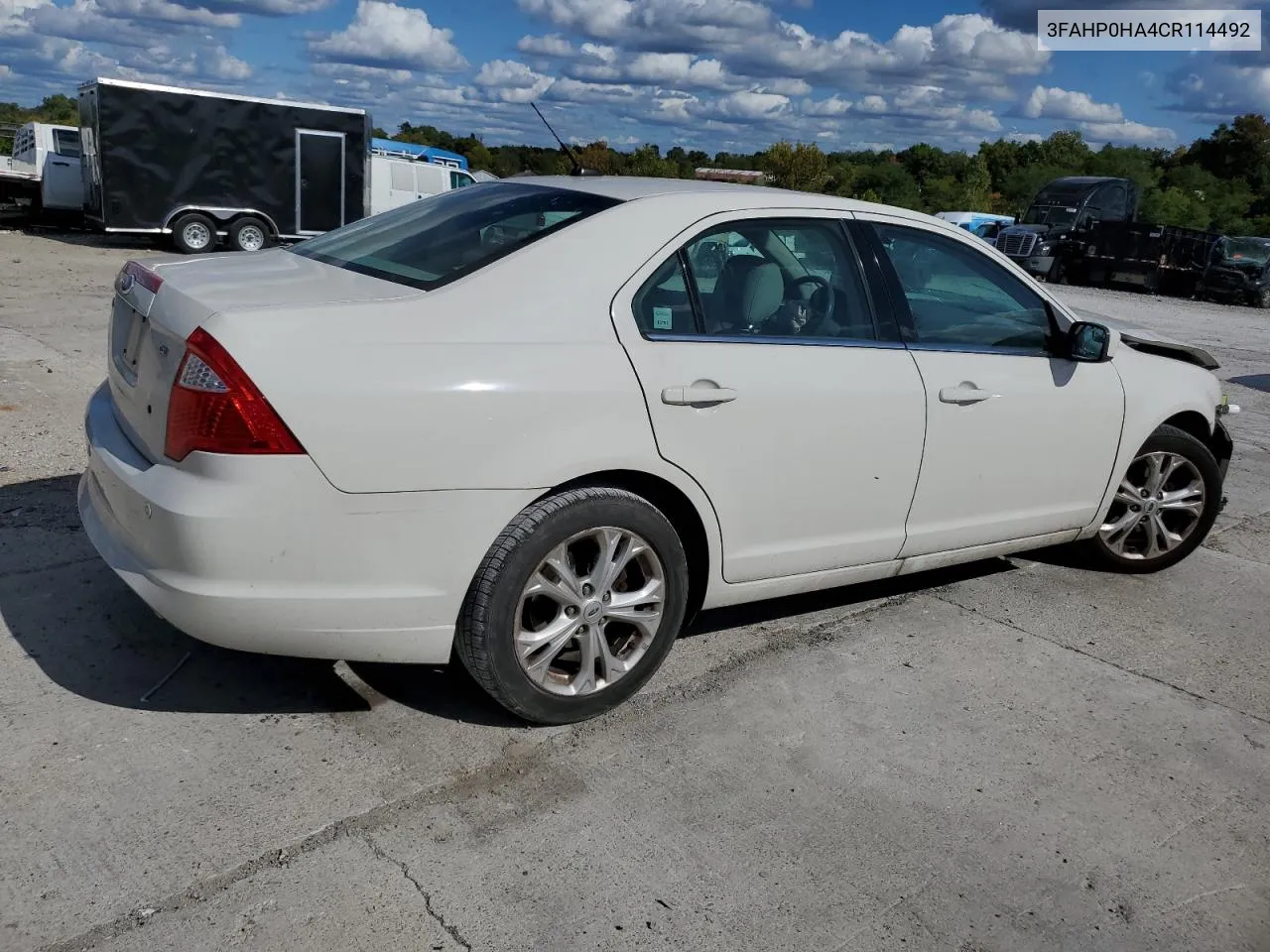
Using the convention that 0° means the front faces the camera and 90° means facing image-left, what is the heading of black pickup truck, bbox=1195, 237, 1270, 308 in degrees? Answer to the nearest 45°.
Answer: approximately 45°

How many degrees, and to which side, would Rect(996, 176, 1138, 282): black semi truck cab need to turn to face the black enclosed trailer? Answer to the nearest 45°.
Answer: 0° — it already faces it

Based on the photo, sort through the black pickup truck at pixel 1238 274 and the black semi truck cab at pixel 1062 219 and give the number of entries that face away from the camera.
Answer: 0

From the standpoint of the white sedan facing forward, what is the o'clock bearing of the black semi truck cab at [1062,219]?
The black semi truck cab is roughly at 11 o'clock from the white sedan.

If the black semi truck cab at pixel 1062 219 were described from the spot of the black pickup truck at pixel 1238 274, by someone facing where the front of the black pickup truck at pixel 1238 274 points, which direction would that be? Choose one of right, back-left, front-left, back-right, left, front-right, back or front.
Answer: right

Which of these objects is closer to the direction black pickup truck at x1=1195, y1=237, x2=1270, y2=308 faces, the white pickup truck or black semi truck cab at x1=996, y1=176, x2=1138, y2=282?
the white pickup truck

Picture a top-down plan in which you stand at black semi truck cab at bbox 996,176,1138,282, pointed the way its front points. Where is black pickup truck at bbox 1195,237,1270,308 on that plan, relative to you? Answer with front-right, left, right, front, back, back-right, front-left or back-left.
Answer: left

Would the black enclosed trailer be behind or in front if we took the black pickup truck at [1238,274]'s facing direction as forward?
in front

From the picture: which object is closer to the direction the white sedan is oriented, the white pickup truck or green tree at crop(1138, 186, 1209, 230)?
the green tree

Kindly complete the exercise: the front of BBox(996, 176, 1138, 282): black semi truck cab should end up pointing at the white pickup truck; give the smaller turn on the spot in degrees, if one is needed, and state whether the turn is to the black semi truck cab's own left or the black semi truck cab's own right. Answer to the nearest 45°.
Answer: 0° — it already faces it

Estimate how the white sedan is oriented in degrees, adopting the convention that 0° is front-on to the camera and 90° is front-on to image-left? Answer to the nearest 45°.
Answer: approximately 225°

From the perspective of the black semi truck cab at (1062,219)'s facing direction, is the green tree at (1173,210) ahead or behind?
behind

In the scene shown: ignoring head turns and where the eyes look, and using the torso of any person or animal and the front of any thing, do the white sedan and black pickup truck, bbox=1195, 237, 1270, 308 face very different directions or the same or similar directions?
very different directions
